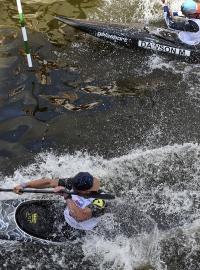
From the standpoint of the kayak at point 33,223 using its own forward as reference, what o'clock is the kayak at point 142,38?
the kayak at point 142,38 is roughly at 4 o'clock from the kayak at point 33,223.

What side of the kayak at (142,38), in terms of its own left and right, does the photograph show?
left

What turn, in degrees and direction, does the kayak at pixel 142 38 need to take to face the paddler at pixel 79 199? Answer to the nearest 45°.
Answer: approximately 90° to its left

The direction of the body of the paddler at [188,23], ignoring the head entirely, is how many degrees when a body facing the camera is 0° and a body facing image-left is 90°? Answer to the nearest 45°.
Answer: approximately 90°

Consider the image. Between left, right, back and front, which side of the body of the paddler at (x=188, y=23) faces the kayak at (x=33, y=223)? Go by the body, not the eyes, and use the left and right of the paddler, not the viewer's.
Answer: left

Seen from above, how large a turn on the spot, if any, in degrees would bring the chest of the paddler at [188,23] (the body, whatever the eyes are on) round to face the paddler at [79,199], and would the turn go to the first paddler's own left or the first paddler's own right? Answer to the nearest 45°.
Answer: approximately 90° to the first paddler's own left

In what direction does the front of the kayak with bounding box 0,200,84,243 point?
to the viewer's left

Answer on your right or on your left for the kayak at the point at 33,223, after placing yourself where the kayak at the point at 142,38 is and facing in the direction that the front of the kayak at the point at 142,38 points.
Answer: on your left

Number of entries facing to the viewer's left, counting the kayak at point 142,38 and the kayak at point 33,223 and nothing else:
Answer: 2
